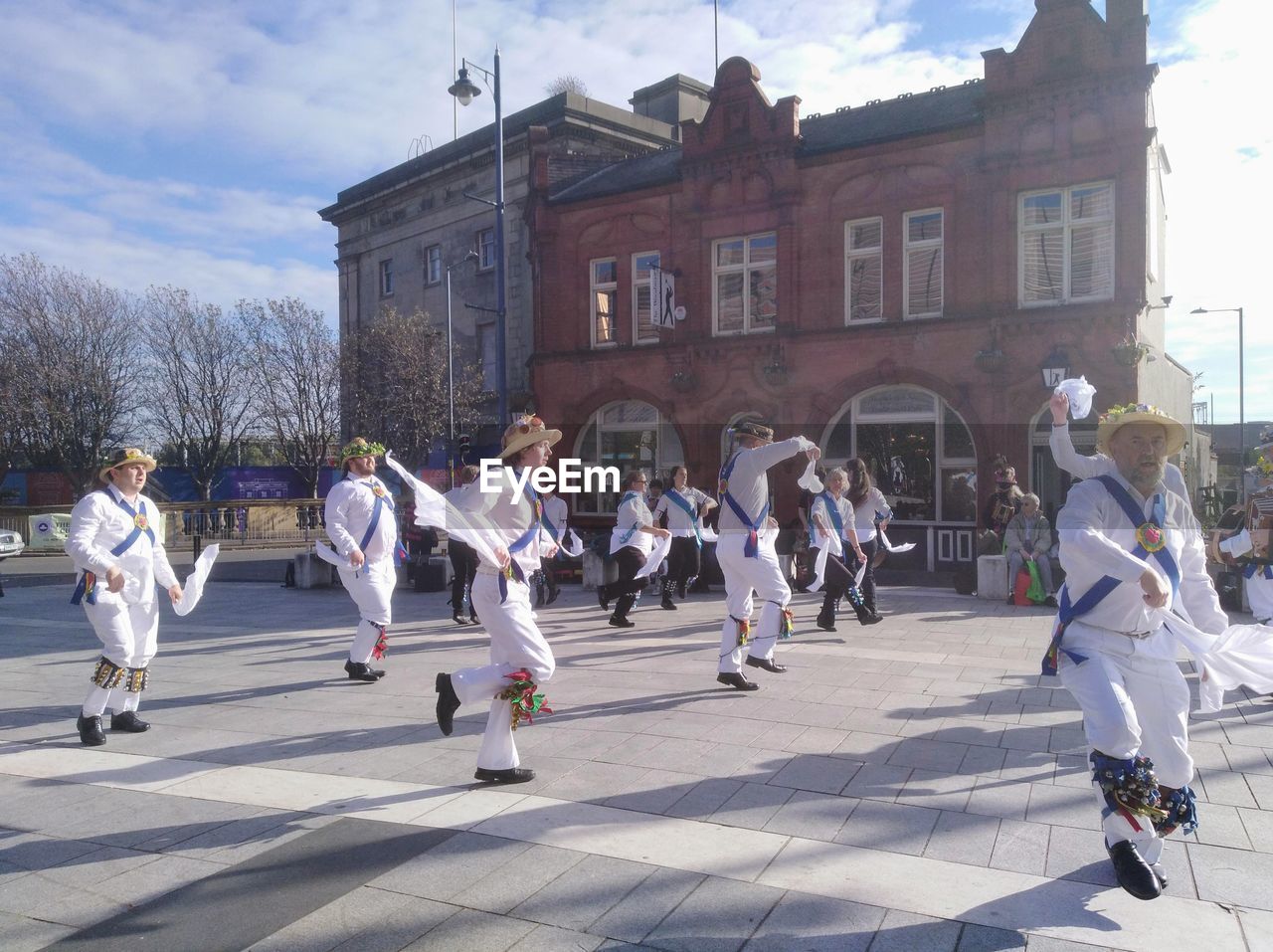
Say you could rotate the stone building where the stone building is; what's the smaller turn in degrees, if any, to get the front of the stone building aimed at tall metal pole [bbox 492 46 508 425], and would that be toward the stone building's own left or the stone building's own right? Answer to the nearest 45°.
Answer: approximately 45° to the stone building's own left

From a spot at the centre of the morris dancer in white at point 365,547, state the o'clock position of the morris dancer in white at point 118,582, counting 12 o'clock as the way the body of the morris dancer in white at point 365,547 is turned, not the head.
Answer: the morris dancer in white at point 118,582 is roughly at 3 o'clock from the morris dancer in white at point 365,547.
